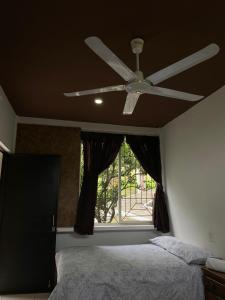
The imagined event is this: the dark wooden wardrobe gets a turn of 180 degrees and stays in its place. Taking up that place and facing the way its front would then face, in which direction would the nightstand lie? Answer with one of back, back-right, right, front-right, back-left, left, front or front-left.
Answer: back-left

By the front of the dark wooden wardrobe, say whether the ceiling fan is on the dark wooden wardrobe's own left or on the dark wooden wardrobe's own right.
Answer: on the dark wooden wardrobe's own left

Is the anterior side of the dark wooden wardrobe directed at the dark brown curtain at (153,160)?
yes

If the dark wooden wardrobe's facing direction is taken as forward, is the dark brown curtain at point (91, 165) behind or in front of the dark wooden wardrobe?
in front

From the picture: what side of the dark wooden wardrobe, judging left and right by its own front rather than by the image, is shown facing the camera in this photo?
right
